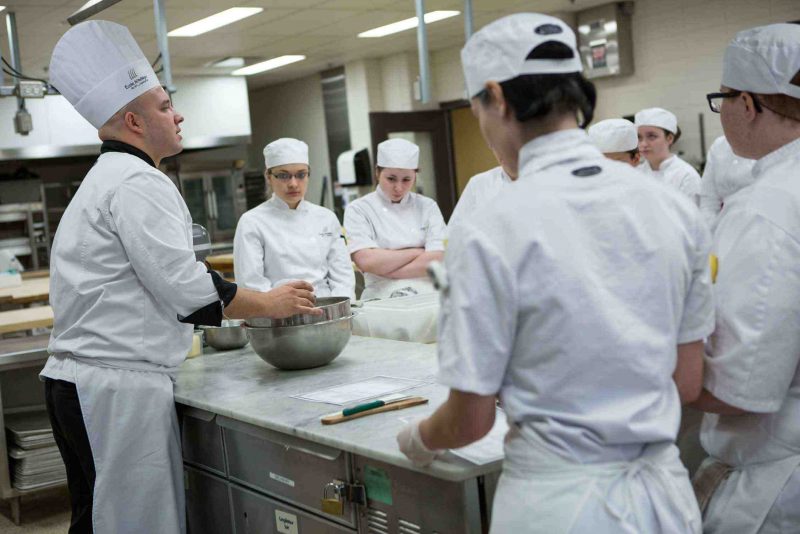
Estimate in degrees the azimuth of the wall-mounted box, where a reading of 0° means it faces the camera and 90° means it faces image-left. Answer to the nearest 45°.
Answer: approximately 45°

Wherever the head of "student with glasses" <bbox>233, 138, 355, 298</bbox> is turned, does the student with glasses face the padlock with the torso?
yes

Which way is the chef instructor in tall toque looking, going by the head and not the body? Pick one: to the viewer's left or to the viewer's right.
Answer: to the viewer's right

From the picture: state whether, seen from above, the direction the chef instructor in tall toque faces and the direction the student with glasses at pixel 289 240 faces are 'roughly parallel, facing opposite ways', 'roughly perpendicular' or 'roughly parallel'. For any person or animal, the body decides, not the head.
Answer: roughly perpendicular

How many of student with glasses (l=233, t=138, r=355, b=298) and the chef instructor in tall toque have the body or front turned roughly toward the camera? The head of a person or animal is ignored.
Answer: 1

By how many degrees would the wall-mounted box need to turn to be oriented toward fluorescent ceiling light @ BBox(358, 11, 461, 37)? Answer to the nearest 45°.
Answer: approximately 45° to its right

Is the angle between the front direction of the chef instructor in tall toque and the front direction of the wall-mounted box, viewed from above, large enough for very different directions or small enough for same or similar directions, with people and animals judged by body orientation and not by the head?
very different directions

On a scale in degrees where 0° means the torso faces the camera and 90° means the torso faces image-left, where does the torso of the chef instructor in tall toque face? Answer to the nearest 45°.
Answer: approximately 270°
